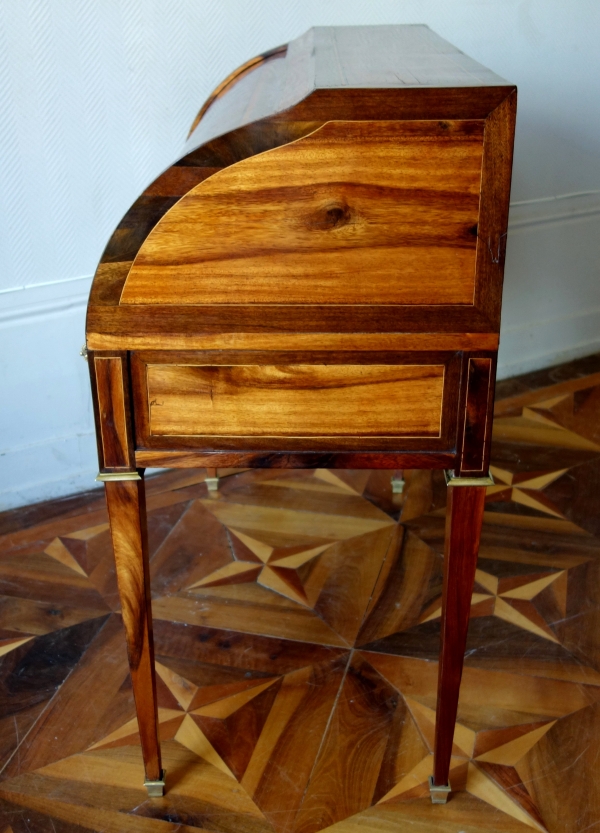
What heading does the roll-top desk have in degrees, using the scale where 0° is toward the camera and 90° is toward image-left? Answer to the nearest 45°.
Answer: approximately 90°
